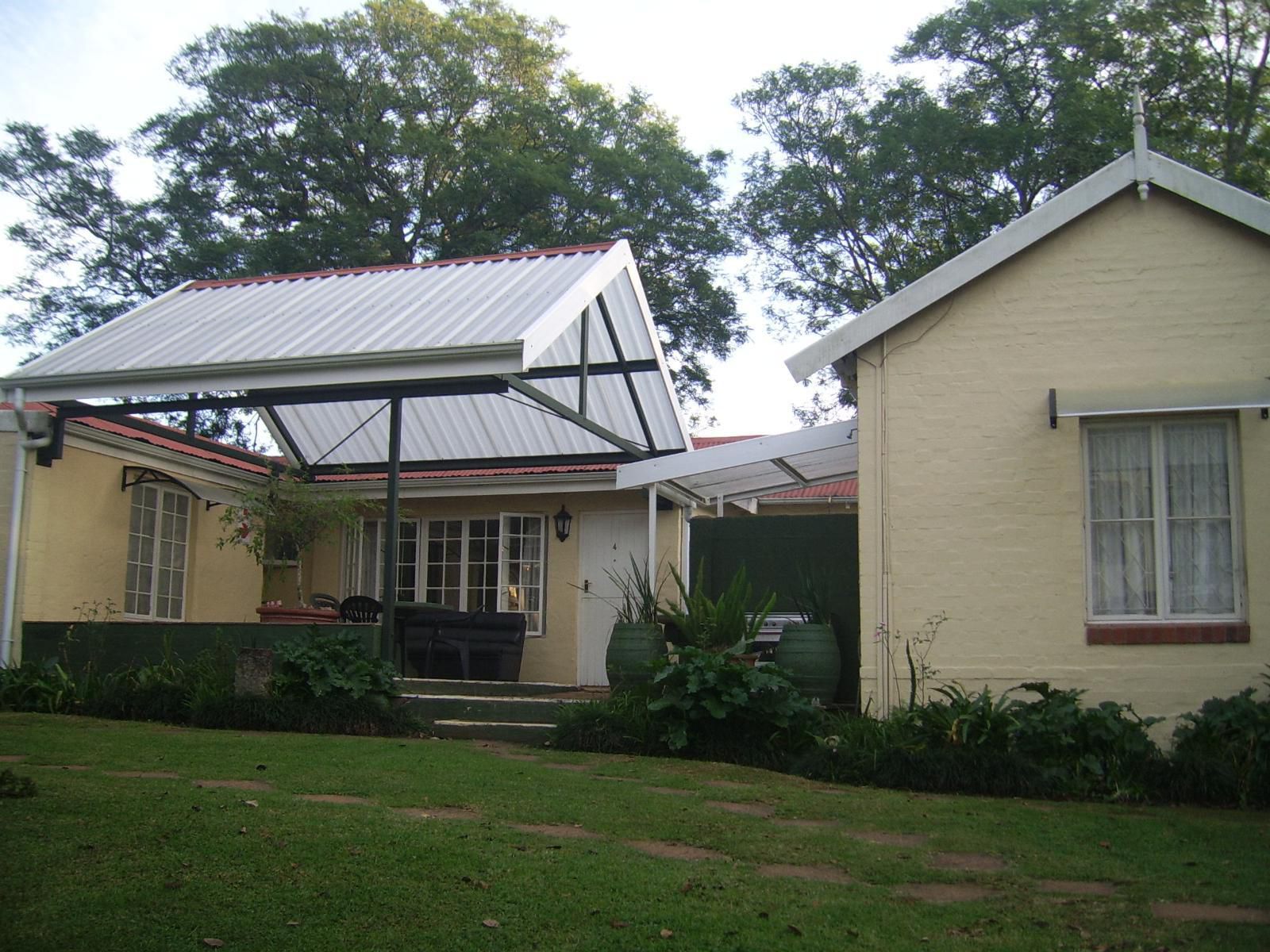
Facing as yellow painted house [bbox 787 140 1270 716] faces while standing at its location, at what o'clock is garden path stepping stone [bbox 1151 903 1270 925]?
The garden path stepping stone is roughly at 12 o'clock from the yellow painted house.

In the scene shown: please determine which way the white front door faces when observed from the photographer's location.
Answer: facing the viewer

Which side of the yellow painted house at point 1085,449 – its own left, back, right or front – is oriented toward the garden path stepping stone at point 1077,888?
front

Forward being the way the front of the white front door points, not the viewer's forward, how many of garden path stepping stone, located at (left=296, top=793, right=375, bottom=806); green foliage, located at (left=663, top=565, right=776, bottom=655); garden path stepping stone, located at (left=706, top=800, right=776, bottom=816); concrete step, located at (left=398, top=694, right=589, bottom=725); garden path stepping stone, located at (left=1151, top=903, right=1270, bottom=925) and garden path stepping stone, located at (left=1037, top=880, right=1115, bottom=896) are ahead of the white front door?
6

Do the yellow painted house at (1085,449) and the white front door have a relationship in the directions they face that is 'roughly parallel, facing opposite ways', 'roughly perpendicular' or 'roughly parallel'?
roughly parallel

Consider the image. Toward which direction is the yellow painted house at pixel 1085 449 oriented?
toward the camera

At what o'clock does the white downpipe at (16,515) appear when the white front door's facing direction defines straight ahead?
The white downpipe is roughly at 2 o'clock from the white front door.

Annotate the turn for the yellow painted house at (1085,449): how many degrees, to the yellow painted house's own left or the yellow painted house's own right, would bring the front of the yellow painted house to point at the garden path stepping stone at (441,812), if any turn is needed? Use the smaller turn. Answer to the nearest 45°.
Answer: approximately 45° to the yellow painted house's own right

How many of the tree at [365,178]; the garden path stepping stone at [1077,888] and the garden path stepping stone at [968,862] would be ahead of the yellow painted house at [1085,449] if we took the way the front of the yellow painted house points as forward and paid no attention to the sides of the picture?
2
